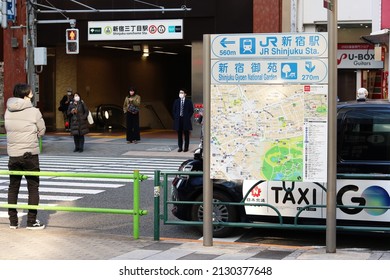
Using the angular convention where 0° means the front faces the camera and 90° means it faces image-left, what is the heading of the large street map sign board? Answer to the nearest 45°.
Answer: approximately 0°

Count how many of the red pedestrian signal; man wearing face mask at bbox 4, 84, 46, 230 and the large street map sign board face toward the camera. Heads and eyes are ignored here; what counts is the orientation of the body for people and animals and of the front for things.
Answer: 2

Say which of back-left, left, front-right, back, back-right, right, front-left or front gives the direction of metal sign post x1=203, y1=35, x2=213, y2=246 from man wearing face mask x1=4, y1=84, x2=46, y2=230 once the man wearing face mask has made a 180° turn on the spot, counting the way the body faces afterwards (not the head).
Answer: left

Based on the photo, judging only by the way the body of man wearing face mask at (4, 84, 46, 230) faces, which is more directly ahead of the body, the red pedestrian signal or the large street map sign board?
the red pedestrian signal

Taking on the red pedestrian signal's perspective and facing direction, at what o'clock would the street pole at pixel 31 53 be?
The street pole is roughly at 3 o'clock from the red pedestrian signal.

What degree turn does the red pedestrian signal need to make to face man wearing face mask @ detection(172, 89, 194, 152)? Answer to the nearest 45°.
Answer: approximately 45° to its left

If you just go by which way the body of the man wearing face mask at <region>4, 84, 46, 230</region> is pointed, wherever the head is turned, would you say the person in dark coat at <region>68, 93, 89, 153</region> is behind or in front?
in front

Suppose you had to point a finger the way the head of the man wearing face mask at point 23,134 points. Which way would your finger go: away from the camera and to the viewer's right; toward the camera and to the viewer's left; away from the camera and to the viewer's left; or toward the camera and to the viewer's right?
away from the camera and to the viewer's right

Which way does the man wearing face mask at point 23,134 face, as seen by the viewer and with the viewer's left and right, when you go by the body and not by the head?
facing away from the viewer and to the right of the viewer

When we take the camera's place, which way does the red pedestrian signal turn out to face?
facing the viewer

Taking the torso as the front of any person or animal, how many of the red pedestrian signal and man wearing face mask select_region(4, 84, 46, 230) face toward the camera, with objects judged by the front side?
1

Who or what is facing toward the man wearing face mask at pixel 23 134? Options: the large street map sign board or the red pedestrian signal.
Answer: the red pedestrian signal

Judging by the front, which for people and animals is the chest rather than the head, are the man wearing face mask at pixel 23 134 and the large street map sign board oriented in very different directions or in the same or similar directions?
very different directions
